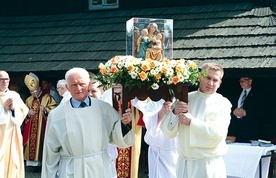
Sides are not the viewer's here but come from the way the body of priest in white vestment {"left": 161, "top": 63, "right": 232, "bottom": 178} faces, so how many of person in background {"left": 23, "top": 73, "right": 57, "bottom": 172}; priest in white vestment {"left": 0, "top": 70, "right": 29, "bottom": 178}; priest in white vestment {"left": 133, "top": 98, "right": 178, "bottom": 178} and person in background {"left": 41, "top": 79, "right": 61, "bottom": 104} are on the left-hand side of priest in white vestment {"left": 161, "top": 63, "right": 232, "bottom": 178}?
0

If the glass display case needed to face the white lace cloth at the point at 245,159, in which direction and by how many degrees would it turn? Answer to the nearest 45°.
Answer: approximately 135° to its left

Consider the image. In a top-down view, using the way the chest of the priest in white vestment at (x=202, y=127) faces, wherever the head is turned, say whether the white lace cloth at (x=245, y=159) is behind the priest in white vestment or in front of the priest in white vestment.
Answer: behind

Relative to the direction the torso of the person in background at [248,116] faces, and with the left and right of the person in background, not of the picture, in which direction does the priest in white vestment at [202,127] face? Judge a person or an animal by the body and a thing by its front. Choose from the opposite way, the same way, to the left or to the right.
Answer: the same way

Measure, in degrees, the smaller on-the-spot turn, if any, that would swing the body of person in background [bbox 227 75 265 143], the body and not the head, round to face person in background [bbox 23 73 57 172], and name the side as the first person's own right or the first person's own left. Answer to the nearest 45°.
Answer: approximately 45° to the first person's own right

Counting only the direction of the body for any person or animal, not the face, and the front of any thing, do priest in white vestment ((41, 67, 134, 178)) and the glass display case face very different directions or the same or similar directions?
same or similar directions

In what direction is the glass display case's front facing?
toward the camera

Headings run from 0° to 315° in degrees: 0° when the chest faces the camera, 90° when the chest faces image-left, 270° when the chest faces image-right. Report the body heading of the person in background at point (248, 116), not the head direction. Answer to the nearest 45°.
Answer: approximately 45°

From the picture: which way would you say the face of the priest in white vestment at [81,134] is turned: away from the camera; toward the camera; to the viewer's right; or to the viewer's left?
toward the camera

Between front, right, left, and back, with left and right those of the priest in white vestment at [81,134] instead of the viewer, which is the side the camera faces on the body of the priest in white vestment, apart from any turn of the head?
front

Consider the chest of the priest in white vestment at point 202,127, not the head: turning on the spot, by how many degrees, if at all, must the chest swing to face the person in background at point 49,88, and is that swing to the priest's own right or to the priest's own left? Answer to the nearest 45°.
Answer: approximately 90° to the priest's own right

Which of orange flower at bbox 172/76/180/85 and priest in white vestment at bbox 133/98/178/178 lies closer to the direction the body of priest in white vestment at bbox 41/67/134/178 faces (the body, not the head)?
the orange flower

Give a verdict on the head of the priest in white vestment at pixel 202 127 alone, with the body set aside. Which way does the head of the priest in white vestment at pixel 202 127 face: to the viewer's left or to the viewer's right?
to the viewer's left

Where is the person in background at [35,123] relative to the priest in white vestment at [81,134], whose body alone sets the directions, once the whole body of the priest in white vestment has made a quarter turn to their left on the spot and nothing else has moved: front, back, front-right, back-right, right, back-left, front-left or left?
left

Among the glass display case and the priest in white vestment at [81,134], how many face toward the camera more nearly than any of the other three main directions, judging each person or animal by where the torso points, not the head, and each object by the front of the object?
2
